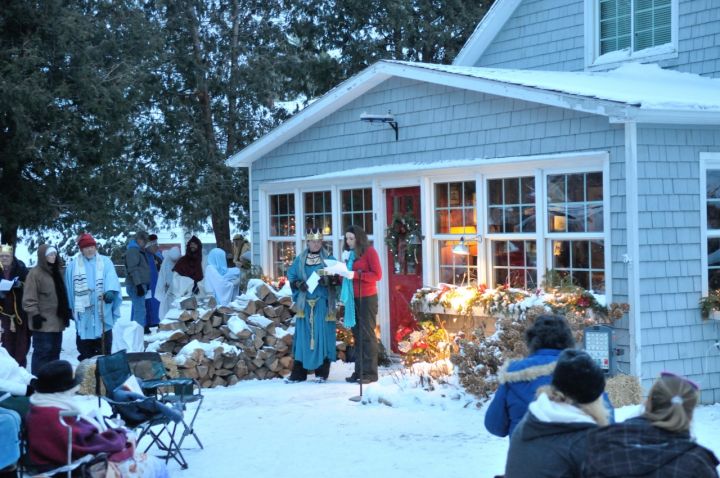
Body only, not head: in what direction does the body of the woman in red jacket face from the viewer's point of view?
to the viewer's left

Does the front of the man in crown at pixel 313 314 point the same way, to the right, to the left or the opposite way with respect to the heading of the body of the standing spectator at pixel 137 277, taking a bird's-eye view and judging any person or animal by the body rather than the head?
to the right

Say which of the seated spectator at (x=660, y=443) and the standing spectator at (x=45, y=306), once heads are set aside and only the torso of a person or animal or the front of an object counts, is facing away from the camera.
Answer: the seated spectator

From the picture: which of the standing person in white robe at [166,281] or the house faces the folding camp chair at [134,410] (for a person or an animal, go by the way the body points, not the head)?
the house

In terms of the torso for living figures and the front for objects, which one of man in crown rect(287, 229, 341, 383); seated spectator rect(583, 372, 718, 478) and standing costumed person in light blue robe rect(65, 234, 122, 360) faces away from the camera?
the seated spectator

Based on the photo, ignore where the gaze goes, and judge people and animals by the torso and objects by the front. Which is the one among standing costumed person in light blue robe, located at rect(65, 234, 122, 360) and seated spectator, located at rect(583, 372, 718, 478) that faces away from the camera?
the seated spectator

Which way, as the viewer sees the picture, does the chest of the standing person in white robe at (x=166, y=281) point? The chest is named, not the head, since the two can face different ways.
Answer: to the viewer's right

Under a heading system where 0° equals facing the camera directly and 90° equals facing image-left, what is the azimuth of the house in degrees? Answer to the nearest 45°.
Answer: approximately 45°

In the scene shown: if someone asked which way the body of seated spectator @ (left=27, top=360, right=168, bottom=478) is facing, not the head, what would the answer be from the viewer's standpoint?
to the viewer's right

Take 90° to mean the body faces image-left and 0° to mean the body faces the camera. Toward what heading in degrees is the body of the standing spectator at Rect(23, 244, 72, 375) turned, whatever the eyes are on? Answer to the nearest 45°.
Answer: approximately 315°

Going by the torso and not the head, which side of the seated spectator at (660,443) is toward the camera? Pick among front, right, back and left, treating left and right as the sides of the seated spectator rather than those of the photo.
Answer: back

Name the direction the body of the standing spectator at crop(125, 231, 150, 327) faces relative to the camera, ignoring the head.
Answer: to the viewer's right

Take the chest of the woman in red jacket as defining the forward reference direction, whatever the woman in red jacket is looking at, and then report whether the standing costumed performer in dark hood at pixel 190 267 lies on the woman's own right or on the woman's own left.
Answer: on the woman's own right
